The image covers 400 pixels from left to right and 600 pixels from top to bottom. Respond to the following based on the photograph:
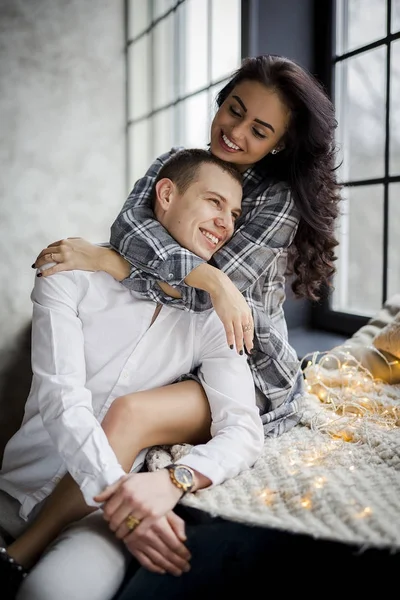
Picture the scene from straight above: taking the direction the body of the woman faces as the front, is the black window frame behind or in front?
behind

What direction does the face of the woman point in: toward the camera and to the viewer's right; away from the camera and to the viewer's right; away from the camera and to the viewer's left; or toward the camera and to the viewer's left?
toward the camera and to the viewer's left

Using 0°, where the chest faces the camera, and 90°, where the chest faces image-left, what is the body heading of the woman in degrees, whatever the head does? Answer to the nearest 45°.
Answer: approximately 45°
